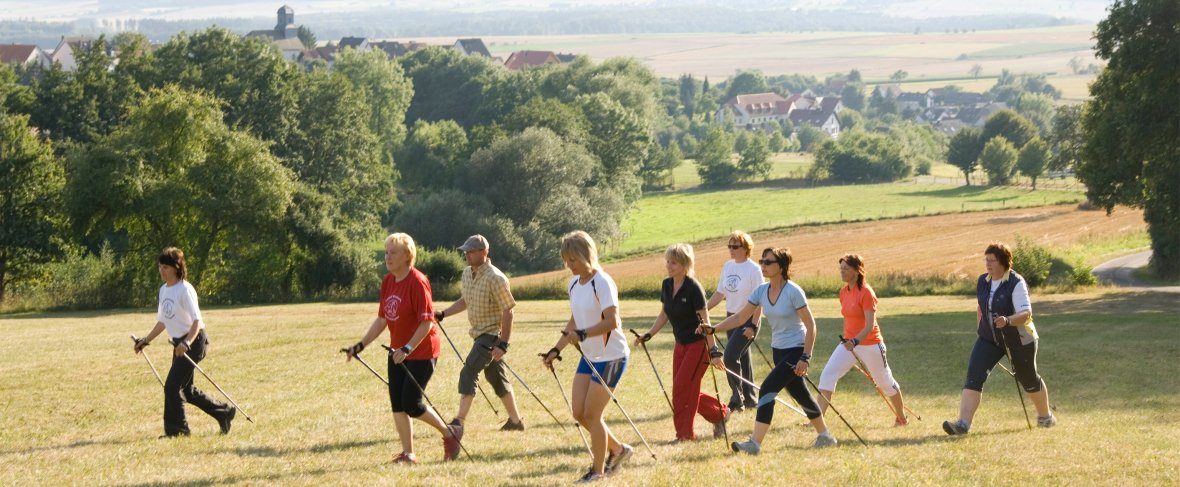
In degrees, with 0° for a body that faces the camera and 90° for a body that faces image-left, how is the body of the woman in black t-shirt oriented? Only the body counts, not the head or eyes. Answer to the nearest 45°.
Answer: approximately 45°

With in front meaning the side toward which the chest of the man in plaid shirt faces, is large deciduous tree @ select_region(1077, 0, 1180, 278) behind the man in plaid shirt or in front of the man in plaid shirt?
behind

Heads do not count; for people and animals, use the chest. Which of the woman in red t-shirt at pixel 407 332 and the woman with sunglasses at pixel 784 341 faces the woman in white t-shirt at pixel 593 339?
the woman with sunglasses

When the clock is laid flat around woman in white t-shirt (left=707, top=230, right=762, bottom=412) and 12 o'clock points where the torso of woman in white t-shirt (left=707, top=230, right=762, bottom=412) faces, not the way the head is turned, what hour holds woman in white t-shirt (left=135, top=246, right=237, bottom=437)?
woman in white t-shirt (left=135, top=246, right=237, bottom=437) is roughly at 1 o'clock from woman in white t-shirt (left=707, top=230, right=762, bottom=412).

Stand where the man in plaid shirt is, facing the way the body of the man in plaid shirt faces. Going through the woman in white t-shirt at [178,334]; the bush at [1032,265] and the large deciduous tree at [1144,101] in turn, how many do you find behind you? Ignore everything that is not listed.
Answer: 2

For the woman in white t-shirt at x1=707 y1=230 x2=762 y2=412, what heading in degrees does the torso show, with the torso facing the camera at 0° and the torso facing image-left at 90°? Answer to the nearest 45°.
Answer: approximately 45°

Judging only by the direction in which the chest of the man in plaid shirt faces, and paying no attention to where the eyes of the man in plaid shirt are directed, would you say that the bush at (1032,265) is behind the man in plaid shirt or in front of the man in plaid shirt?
behind

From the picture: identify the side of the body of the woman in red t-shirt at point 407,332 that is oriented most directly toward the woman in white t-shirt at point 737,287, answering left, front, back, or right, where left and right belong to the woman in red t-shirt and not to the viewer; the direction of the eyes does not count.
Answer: back

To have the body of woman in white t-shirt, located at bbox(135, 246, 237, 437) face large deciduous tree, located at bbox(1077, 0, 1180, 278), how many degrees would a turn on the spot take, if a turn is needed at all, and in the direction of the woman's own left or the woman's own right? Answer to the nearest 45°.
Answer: approximately 180°

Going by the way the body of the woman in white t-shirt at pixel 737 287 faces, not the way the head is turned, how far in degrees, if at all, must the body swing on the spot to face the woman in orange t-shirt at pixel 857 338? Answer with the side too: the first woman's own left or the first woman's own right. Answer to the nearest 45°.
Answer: approximately 135° to the first woman's own left
